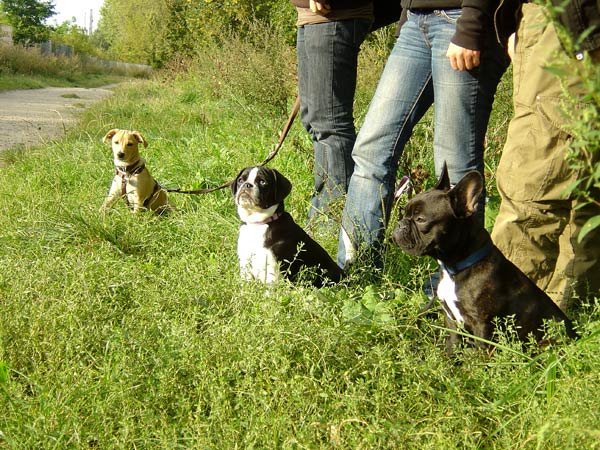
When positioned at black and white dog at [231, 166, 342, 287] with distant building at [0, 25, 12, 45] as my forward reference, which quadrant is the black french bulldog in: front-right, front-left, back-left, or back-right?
back-right

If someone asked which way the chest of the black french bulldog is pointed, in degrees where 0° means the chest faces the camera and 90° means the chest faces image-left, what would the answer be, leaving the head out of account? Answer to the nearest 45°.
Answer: approximately 90°

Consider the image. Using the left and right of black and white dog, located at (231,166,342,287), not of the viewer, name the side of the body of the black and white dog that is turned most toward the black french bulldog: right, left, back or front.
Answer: left

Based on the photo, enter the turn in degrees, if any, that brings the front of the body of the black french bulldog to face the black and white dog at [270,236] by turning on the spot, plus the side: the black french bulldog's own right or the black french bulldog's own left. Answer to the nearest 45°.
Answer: approximately 45° to the black french bulldog's own right

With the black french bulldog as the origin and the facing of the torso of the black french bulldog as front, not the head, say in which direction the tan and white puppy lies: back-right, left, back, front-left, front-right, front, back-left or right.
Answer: front-right

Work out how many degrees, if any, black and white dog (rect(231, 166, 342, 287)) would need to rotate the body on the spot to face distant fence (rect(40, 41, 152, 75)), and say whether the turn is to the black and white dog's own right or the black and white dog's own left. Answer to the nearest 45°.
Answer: approximately 135° to the black and white dog's own right

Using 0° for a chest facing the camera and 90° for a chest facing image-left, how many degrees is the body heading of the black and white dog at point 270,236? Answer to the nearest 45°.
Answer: approximately 45°

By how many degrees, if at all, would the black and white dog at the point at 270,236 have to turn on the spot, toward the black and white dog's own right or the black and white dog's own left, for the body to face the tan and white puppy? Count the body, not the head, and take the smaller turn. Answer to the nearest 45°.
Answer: approximately 90° to the black and white dog's own right

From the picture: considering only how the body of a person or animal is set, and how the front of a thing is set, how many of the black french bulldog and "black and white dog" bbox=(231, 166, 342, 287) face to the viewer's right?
0

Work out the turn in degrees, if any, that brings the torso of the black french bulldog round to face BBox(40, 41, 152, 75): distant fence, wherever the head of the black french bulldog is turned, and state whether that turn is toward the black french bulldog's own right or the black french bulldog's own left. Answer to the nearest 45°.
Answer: approximately 45° to the black french bulldog's own right
